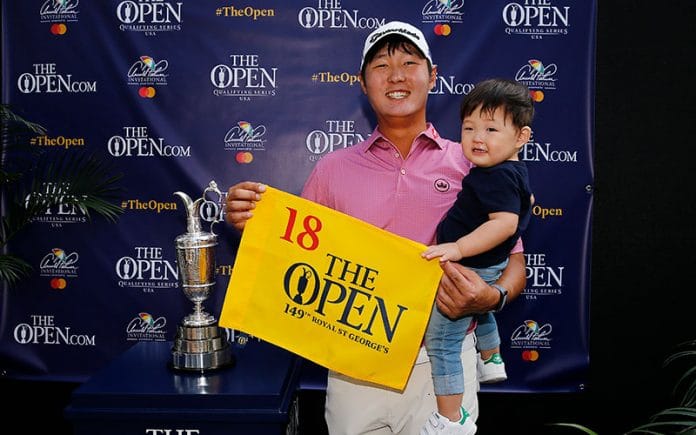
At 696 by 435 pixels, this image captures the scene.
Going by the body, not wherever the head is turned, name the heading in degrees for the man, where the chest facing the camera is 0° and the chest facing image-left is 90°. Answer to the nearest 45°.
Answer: approximately 0°
